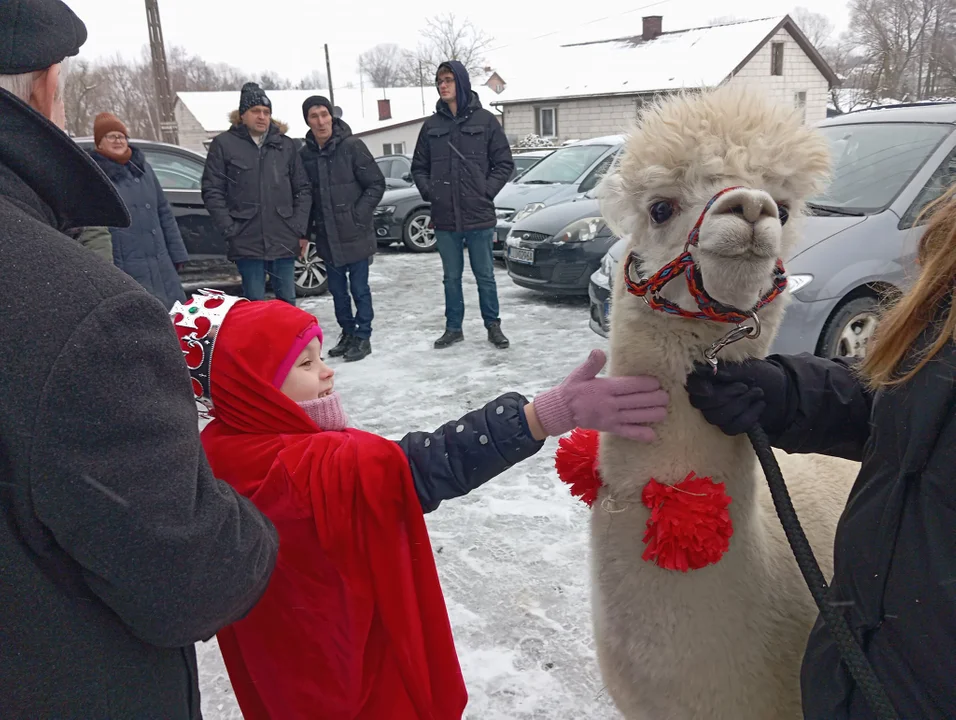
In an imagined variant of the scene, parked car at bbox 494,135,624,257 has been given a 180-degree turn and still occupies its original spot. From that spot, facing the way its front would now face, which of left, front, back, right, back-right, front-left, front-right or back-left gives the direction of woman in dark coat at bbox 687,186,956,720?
back-right

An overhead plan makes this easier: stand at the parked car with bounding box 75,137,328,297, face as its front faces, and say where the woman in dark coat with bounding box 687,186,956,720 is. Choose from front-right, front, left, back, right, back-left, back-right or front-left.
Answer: right

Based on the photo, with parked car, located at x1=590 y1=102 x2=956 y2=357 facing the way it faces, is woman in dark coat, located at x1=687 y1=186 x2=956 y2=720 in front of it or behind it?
in front

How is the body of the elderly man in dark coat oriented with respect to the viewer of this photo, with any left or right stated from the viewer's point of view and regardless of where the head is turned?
facing away from the viewer and to the right of the viewer

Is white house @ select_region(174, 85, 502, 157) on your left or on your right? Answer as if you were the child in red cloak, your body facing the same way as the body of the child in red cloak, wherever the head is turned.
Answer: on your left

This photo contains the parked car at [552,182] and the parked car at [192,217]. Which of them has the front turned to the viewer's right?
the parked car at [192,217]

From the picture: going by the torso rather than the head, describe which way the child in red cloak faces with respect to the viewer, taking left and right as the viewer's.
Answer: facing to the right of the viewer

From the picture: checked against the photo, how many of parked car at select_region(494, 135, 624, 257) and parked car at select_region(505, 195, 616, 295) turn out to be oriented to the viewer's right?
0

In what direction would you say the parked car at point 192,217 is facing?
to the viewer's right

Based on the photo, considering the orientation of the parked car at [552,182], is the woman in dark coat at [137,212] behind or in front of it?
in front

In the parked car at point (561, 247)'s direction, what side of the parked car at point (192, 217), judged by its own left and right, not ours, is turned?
front

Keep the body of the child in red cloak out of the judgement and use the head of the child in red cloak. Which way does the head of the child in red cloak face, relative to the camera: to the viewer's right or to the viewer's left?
to the viewer's right

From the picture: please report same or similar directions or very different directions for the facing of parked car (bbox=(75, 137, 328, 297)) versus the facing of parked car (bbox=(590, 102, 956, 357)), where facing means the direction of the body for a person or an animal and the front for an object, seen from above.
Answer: very different directions

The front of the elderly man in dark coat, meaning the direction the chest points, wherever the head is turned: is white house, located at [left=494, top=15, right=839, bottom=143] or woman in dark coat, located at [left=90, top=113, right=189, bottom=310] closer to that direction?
the white house

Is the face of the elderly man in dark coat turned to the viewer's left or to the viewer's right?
to the viewer's right
